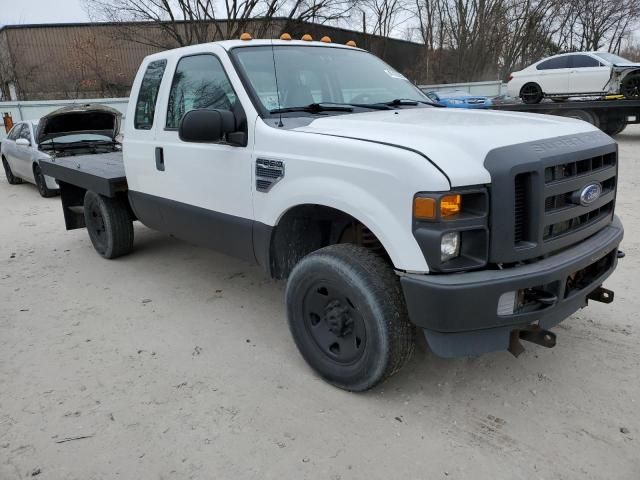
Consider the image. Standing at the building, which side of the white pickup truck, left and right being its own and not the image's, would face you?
back

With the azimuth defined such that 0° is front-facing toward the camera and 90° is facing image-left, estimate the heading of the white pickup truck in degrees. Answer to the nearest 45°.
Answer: approximately 315°

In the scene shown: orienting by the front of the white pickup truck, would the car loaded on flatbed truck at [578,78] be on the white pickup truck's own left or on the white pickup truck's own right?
on the white pickup truck's own left

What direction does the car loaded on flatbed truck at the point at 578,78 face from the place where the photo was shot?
facing to the right of the viewer

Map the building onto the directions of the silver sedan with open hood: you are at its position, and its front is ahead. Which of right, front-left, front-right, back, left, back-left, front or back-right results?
back-left

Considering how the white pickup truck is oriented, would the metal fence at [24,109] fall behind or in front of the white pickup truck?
behind

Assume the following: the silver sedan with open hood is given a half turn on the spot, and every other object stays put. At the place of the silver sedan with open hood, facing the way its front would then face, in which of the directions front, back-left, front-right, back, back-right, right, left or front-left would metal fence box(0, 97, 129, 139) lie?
front-right

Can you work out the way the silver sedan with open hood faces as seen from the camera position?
facing the viewer and to the right of the viewer

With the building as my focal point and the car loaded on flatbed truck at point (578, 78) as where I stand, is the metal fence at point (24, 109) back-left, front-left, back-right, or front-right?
front-left

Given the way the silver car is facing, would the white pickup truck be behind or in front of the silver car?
in front

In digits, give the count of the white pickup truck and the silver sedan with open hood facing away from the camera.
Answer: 0

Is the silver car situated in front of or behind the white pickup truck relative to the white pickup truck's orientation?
behind

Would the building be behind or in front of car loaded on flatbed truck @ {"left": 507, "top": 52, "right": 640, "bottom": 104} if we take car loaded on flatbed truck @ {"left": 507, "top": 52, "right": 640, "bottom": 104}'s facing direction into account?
behind
